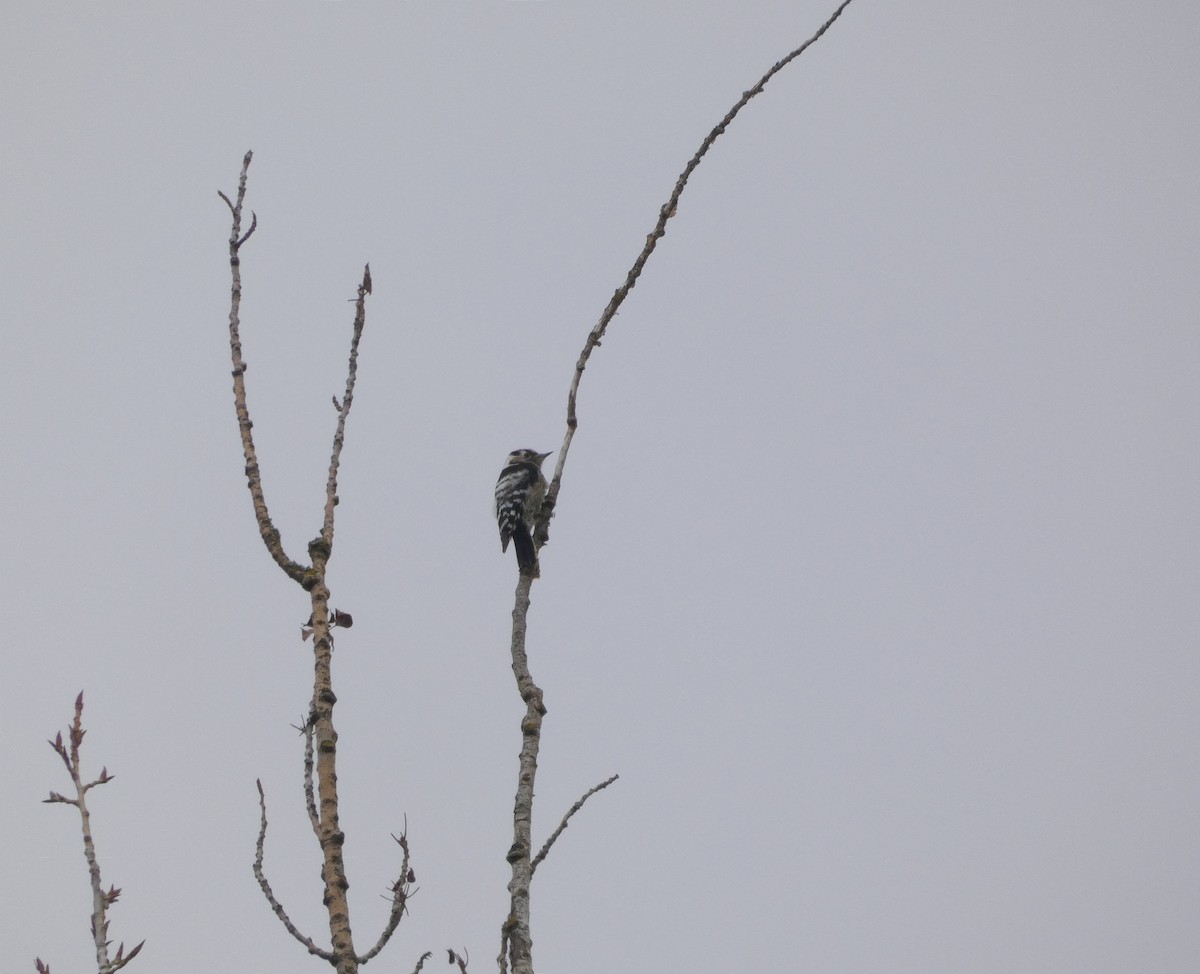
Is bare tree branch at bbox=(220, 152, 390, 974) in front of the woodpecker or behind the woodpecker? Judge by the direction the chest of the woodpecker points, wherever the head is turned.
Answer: behind

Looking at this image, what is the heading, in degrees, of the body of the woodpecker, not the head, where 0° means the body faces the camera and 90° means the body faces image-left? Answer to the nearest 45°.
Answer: approximately 225°
